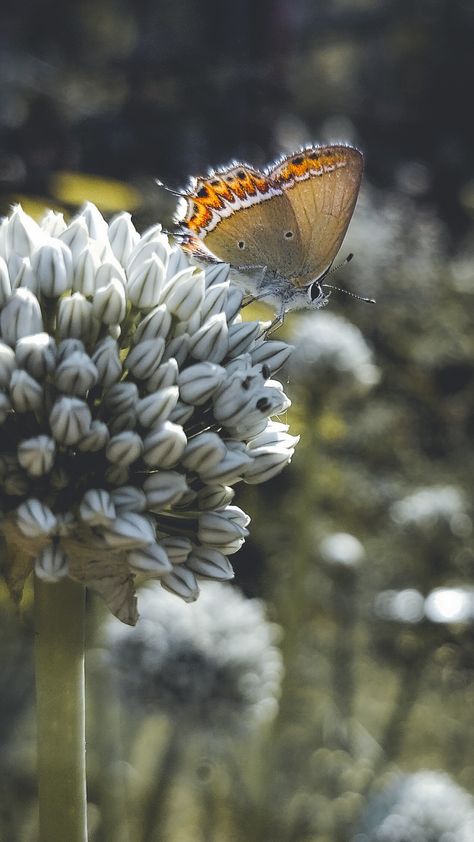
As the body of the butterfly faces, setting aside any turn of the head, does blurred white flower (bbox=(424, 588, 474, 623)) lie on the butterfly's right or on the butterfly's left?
on the butterfly's left

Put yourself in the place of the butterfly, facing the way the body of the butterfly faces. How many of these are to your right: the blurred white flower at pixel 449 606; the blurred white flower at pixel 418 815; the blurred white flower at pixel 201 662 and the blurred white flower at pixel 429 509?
0

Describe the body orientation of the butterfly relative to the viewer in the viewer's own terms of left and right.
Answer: facing to the right of the viewer

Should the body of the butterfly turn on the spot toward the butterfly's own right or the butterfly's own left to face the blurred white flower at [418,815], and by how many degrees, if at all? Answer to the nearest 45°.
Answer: approximately 45° to the butterfly's own left

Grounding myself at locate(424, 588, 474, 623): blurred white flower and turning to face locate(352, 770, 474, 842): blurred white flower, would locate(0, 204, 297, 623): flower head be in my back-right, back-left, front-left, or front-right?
front-right

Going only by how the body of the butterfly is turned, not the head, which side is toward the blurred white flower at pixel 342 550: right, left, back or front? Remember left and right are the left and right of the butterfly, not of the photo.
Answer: left

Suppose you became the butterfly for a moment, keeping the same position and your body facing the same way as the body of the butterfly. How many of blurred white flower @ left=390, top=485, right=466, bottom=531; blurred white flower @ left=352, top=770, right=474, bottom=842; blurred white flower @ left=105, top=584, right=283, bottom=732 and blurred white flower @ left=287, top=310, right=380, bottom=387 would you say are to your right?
0

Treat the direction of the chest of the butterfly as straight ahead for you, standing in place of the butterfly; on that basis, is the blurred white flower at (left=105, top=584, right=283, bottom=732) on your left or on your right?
on your left

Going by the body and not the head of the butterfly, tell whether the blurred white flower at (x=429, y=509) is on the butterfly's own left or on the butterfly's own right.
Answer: on the butterfly's own left
